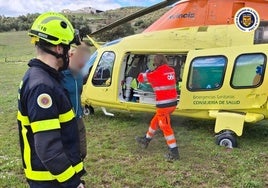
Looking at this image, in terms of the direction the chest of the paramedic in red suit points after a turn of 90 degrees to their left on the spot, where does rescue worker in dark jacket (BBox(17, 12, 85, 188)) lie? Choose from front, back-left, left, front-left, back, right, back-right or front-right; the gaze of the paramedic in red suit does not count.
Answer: front-left

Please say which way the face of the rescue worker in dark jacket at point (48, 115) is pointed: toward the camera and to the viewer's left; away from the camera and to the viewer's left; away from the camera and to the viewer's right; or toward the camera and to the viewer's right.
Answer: away from the camera and to the viewer's right

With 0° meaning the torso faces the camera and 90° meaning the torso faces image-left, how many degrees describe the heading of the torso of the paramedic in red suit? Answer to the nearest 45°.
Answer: approximately 135°
